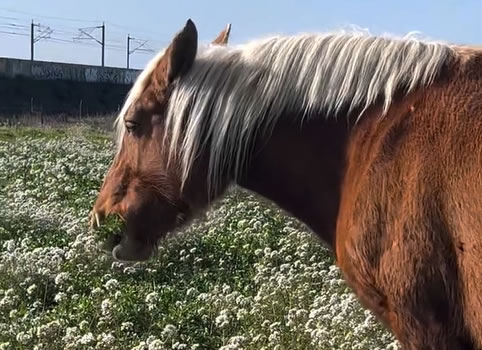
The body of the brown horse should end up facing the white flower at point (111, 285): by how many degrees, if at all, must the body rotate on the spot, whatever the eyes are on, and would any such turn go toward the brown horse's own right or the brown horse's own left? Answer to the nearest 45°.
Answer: approximately 45° to the brown horse's own right

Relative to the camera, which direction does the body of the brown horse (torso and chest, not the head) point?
to the viewer's left

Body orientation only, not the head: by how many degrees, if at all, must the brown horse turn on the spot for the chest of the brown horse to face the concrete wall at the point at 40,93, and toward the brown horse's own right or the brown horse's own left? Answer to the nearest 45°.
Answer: approximately 90° to the brown horse's own right

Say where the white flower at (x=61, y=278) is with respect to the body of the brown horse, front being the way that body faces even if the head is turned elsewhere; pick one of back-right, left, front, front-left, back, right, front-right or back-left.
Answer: front-right
